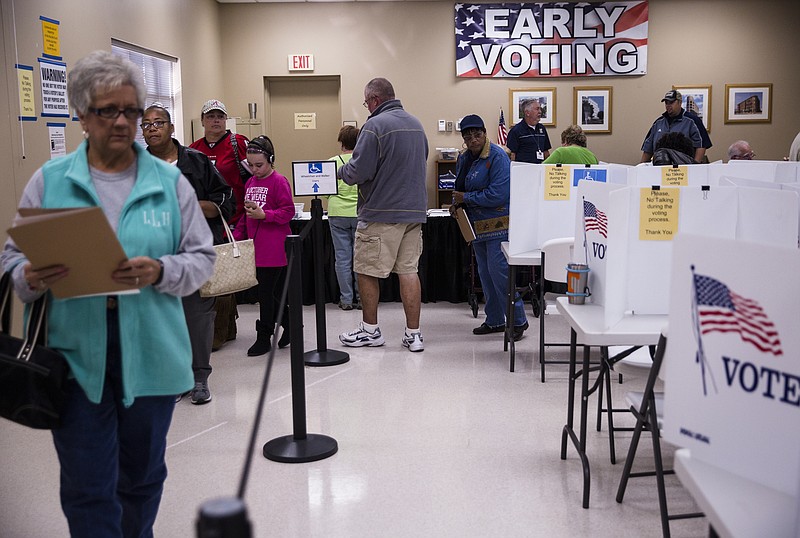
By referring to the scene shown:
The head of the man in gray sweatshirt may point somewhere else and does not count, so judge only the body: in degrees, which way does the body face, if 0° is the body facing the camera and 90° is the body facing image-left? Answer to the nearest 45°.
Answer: approximately 135°

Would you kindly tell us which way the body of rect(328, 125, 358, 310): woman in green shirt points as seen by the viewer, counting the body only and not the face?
away from the camera

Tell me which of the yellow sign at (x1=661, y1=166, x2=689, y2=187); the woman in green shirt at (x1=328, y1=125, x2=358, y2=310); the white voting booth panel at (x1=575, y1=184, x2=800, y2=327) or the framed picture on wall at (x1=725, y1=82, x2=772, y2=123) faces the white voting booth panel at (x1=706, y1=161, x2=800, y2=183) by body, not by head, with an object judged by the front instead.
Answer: the framed picture on wall

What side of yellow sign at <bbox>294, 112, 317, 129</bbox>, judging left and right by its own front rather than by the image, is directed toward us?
front

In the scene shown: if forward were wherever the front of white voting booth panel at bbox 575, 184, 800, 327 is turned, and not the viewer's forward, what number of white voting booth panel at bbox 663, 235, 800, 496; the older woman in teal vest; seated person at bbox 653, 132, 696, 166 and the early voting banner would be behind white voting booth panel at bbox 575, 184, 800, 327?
2

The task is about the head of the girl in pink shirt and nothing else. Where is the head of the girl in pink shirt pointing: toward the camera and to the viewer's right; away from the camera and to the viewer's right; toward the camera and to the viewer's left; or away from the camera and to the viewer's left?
toward the camera and to the viewer's left

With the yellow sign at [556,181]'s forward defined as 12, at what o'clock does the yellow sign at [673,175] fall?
the yellow sign at [673,175] is roughly at 9 o'clock from the yellow sign at [556,181].

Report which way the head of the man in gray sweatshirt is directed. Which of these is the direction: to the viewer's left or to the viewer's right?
to the viewer's left

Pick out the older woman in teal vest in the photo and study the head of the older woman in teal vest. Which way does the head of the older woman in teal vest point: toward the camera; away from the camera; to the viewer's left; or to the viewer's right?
toward the camera

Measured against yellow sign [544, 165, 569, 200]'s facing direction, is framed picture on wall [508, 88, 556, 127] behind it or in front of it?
behind

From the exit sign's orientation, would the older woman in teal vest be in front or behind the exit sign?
in front

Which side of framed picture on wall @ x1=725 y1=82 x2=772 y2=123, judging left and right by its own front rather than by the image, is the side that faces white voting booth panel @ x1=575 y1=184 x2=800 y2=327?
front

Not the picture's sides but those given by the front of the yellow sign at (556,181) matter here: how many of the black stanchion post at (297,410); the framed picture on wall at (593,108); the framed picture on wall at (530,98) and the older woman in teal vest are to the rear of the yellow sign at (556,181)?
2

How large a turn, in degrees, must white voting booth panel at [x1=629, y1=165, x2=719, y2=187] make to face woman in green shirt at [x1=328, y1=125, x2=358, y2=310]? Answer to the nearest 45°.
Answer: approximately 135° to its right

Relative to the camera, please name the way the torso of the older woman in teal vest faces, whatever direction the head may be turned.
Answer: toward the camera

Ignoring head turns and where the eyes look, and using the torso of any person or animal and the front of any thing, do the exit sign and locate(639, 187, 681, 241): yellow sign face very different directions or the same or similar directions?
same or similar directions

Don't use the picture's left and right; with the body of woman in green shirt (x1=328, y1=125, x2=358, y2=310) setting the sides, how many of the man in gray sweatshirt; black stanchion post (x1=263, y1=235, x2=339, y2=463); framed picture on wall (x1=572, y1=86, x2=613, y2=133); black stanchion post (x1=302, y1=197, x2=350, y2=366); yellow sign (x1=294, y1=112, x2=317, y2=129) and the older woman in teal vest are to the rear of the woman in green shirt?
4

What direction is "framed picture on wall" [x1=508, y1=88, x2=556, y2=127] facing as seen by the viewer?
toward the camera

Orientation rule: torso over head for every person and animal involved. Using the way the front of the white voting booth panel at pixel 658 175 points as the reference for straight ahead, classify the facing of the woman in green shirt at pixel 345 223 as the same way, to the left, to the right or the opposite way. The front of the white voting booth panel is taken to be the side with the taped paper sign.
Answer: the opposite way
